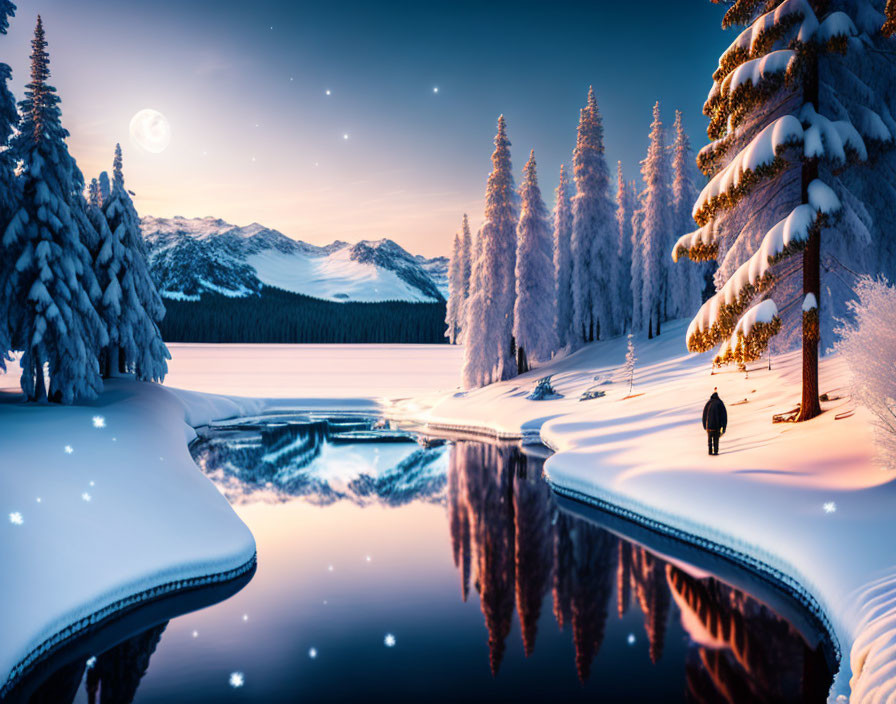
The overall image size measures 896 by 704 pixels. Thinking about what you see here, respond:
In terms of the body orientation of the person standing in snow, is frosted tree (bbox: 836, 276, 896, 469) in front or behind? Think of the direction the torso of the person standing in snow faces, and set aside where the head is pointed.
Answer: behind

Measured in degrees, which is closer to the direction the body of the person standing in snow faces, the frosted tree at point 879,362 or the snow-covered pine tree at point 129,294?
the snow-covered pine tree

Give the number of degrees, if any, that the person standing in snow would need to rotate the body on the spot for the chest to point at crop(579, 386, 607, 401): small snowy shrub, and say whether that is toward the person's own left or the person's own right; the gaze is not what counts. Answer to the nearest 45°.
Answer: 0° — they already face it

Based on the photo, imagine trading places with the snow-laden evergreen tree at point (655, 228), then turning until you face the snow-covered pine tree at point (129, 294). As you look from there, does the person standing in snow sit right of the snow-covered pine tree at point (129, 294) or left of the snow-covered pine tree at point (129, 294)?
left

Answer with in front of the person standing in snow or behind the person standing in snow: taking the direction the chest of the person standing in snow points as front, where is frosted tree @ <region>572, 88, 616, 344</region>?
in front

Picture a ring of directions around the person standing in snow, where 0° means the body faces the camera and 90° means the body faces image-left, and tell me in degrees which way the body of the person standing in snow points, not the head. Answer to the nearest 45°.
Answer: approximately 180°

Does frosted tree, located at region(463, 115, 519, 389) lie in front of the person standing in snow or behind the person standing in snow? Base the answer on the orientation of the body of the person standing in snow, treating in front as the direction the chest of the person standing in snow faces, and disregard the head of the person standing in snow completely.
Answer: in front

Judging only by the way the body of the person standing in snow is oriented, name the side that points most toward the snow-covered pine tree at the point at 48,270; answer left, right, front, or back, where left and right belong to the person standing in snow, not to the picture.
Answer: left

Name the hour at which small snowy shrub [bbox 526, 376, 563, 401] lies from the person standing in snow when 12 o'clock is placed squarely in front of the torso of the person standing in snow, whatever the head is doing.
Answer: The small snowy shrub is roughly at 11 o'clock from the person standing in snow.

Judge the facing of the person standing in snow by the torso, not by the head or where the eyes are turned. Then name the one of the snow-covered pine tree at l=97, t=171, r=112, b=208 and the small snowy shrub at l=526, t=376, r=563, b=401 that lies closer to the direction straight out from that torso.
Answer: the small snowy shrub

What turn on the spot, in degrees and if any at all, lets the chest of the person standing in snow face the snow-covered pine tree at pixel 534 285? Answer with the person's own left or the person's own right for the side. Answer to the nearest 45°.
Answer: approximately 45° to the person's own left
